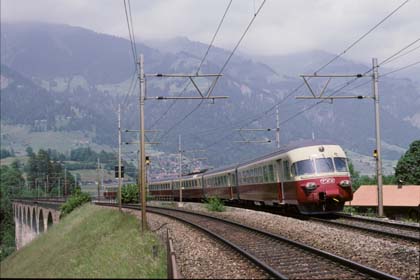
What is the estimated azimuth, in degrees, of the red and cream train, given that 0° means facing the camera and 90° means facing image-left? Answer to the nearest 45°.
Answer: approximately 315°
